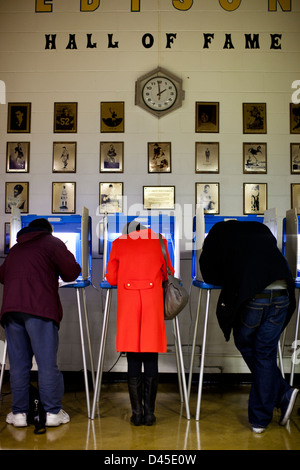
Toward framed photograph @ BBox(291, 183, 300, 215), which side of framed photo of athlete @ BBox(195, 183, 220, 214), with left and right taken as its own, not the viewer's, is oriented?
left

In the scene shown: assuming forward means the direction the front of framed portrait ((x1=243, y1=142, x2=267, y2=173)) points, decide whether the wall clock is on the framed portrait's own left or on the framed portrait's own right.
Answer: on the framed portrait's own right

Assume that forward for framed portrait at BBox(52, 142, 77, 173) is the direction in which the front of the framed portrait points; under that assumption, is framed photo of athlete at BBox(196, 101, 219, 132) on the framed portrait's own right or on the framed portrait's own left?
on the framed portrait's own left

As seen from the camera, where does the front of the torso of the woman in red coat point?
away from the camera

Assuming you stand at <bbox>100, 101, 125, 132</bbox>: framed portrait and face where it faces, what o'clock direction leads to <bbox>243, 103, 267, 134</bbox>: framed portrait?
<bbox>243, 103, 267, 134</bbox>: framed portrait is roughly at 9 o'clock from <bbox>100, 101, 125, 132</bbox>: framed portrait.

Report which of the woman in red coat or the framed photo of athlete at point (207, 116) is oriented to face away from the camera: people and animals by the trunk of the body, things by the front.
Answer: the woman in red coat
